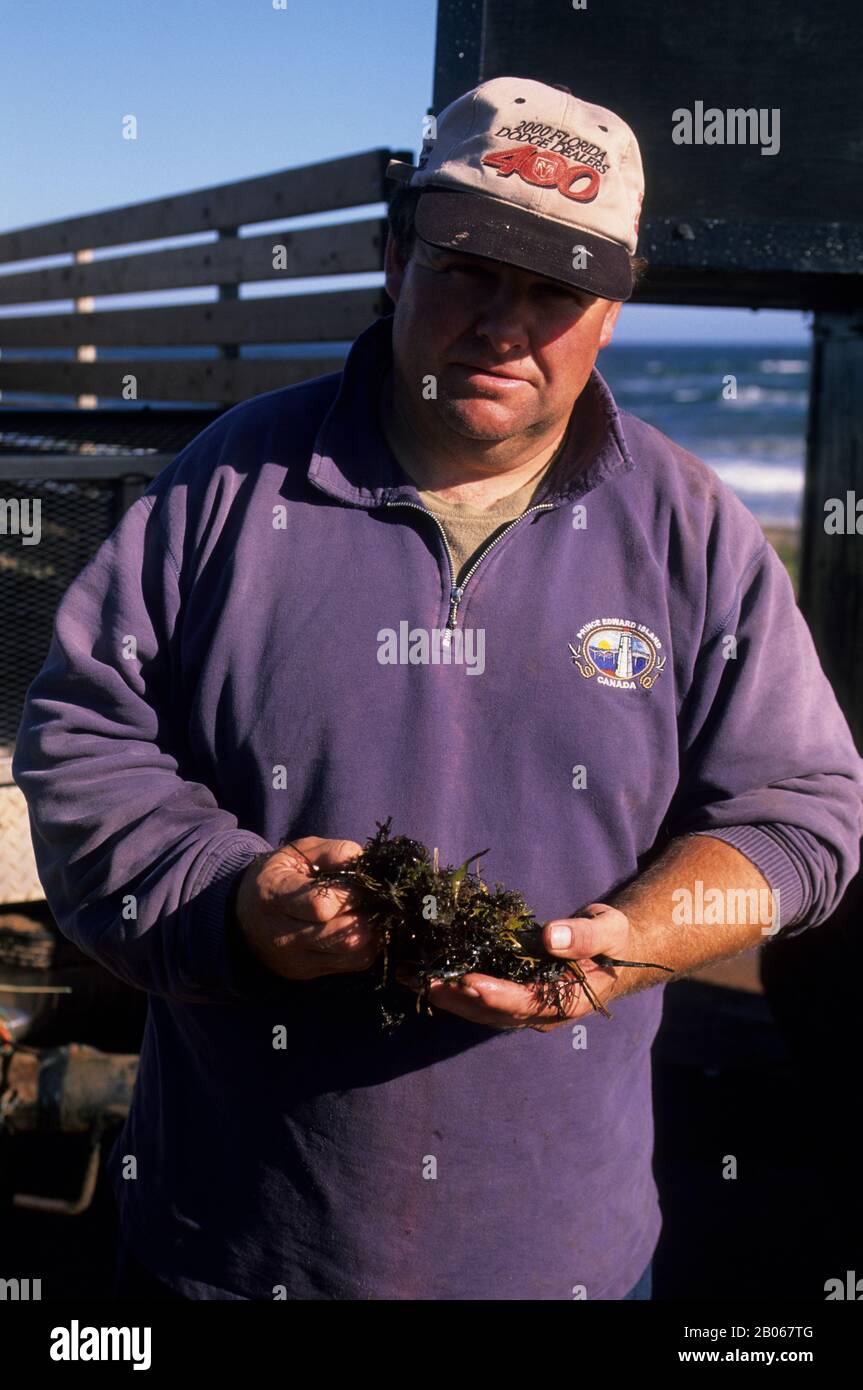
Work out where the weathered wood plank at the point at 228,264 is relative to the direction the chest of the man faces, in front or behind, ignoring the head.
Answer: behind

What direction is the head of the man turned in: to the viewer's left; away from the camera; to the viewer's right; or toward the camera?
toward the camera

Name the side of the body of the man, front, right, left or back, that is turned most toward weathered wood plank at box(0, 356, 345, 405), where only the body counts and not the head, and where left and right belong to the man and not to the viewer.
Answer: back

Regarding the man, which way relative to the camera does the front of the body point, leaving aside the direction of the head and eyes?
toward the camera

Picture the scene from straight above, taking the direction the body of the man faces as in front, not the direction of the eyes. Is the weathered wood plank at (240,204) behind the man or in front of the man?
behind

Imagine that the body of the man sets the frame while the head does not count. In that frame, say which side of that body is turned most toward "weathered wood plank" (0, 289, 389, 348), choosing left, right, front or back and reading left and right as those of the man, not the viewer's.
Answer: back

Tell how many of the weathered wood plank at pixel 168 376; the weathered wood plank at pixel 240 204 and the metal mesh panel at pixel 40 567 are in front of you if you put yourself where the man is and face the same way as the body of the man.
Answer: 0
